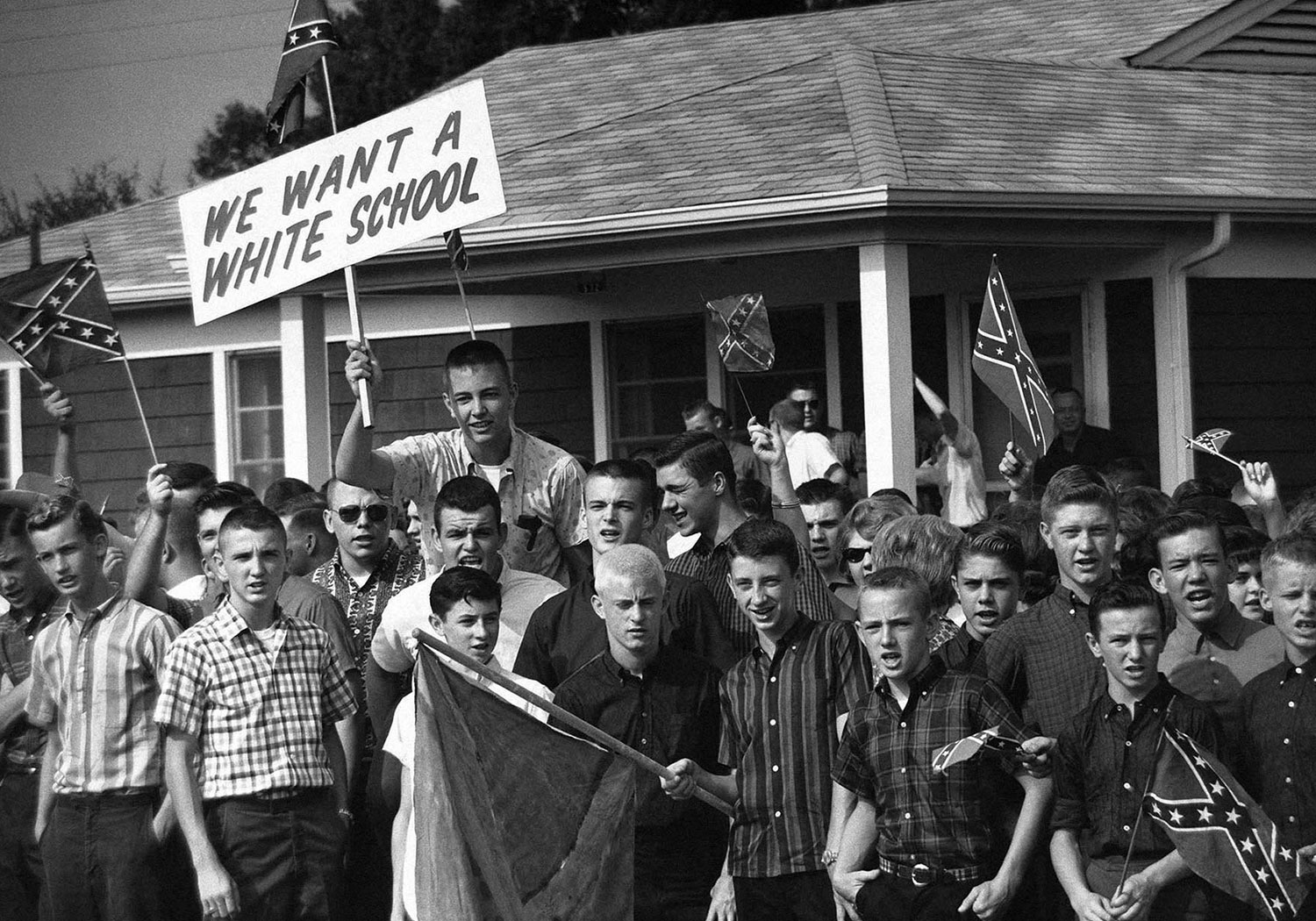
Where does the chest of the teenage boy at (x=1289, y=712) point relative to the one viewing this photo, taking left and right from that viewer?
facing the viewer

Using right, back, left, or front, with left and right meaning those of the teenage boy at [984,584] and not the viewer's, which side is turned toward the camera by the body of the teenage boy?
front

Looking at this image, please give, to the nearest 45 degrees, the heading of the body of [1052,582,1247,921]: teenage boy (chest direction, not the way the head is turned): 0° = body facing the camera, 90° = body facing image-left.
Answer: approximately 0°

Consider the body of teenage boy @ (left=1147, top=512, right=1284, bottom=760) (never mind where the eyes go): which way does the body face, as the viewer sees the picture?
toward the camera

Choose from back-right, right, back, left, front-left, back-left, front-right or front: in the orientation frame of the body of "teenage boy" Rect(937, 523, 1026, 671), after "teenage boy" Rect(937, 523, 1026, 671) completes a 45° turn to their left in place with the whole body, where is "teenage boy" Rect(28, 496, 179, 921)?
back-right

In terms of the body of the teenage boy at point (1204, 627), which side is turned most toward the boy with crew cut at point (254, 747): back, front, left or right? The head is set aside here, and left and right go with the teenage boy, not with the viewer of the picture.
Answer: right

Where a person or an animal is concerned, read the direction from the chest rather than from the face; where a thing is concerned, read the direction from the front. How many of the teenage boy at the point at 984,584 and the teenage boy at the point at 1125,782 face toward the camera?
2

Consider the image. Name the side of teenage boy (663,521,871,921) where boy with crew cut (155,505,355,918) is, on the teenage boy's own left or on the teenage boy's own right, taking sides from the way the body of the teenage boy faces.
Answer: on the teenage boy's own right

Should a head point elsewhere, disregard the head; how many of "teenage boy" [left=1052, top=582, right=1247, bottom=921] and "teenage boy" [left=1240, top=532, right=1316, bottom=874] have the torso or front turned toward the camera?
2
